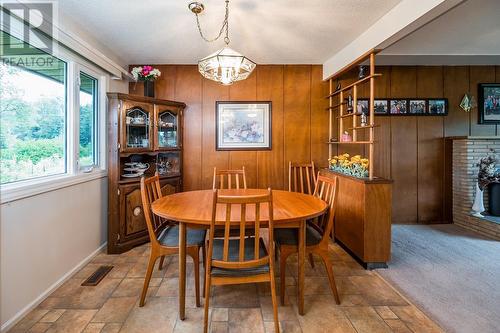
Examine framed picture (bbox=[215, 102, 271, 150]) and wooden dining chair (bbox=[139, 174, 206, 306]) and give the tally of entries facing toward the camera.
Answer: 1

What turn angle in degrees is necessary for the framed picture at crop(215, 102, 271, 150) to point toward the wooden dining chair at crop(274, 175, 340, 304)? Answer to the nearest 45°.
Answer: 0° — it already faces it

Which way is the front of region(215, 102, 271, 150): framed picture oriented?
toward the camera

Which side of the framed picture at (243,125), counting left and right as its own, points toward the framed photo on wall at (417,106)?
left

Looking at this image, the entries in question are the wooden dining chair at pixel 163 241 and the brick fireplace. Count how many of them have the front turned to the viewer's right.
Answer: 1

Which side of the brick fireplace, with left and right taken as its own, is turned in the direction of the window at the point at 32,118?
front

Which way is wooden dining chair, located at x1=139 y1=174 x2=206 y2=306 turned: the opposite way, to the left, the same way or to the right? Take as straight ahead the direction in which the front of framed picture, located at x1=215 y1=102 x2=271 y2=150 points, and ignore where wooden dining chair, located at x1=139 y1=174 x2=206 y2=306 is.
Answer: to the left

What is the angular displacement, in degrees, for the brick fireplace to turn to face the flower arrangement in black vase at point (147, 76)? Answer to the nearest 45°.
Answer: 0° — it already faces it

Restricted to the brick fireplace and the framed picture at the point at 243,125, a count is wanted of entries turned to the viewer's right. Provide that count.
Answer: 0

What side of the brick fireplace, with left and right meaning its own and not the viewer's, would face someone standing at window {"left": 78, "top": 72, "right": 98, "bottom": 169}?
front

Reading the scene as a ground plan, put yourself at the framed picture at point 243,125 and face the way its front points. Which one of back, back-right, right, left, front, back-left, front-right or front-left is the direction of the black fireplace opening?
left

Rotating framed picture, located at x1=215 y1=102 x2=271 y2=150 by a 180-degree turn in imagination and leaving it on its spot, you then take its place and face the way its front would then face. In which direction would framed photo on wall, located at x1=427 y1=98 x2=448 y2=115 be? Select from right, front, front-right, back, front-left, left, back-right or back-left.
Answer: right

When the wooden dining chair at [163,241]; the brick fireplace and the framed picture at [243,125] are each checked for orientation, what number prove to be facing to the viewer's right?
1

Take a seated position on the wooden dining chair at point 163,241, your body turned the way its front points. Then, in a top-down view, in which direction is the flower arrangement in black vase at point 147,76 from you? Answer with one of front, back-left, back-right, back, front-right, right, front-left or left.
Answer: left

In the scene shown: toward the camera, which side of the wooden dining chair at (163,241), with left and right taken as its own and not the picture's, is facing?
right

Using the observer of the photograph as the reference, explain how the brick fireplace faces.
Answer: facing the viewer and to the left of the viewer

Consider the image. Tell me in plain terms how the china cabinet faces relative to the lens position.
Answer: facing the viewer and to the right of the viewer

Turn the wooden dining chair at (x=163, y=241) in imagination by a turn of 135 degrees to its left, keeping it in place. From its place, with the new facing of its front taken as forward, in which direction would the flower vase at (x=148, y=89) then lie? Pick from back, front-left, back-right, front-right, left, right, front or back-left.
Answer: front-right
